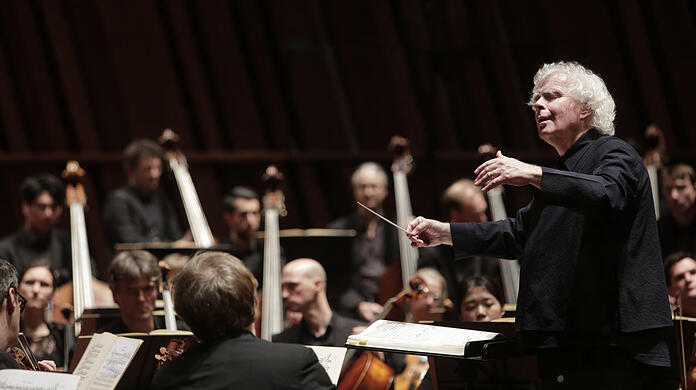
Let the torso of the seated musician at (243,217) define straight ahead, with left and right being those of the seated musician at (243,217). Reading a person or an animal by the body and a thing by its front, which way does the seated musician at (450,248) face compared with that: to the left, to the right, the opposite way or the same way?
the same way

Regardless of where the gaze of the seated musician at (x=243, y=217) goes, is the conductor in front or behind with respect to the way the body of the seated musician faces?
in front

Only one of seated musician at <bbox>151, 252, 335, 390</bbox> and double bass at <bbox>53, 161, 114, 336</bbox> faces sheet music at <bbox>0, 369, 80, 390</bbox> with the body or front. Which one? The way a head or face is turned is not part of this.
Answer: the double bass

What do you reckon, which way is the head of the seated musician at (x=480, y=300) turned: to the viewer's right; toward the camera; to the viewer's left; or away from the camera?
toward the camera

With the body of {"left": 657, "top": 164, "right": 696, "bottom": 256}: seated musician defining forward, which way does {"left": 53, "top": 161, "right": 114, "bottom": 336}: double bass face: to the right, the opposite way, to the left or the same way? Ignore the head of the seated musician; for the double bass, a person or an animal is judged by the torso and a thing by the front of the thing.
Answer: to the left

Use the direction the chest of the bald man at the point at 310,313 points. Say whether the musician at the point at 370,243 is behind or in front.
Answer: behind

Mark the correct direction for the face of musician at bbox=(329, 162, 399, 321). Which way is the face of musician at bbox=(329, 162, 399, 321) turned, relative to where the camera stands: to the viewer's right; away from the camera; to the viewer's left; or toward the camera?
toward the camera

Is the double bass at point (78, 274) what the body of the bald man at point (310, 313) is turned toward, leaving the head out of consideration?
no

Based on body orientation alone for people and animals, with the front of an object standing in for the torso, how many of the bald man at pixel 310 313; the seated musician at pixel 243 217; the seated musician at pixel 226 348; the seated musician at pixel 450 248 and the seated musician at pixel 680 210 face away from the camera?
1

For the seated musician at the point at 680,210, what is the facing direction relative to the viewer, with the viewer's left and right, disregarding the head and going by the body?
facing the viewer and to the left of the viewer

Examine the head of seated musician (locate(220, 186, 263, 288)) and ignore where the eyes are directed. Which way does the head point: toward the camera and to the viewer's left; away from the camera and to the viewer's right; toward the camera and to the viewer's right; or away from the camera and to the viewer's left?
toward the camera and to the viewer's right

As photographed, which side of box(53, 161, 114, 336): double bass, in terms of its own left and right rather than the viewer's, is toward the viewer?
front

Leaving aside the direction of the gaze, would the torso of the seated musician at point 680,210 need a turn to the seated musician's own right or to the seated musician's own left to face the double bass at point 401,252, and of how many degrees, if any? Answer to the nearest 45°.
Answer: approximately 45° to the seated musician's own right

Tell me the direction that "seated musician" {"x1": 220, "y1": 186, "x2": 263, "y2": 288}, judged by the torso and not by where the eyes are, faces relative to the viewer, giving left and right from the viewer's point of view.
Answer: facing the viewer and to the right of the viewer

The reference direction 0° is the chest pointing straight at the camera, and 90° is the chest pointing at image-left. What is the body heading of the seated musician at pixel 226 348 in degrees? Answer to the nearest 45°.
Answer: approximately 180°

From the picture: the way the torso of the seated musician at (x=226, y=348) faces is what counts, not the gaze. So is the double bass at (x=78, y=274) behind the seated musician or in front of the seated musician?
in front

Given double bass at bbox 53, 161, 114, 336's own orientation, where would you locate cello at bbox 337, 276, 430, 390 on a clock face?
The cello is roughly at 11 o'clock from the double bass.

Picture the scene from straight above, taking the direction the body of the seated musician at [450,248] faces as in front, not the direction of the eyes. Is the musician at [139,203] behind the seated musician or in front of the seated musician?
behind

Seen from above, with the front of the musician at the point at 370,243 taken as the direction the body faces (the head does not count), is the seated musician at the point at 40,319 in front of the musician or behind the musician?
in front
